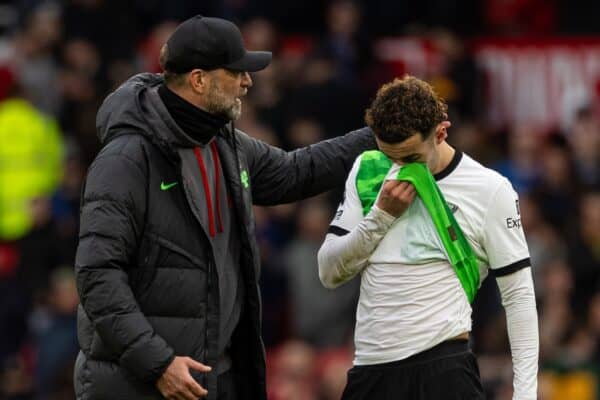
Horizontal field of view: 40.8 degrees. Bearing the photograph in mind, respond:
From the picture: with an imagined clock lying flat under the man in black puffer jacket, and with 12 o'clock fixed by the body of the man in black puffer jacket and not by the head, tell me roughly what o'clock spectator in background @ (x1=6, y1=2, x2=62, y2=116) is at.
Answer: The spectator in background is roughly at 7 o'clock from the man in black puffer jacket.

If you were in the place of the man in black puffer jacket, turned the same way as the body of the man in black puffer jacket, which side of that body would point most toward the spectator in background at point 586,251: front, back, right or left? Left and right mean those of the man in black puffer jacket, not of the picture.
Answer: left

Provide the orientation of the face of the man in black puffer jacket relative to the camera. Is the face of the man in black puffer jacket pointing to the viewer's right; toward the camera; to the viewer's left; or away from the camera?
to the viewer's right

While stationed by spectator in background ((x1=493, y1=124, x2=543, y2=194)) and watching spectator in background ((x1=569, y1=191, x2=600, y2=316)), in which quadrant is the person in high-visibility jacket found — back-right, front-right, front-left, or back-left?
back-right

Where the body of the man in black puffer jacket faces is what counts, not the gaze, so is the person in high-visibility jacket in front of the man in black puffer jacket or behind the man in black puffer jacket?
behind

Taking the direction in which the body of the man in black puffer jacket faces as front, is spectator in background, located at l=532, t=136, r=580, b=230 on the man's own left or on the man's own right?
on the man's own left
